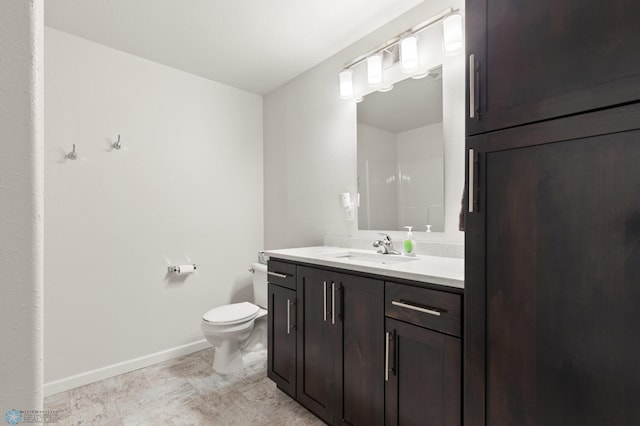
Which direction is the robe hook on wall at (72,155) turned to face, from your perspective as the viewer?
facing the viewer

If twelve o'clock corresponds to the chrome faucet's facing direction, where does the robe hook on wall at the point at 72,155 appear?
The robe hook on wall is roughly at 1 o'clock from the chrome faucet.

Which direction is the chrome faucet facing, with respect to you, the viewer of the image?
facing the viewer and to the left of the viewer

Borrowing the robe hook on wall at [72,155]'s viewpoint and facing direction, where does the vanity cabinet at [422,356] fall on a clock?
The vanity cabinet is roughly at 11 o'clock from the robe hook on wall.

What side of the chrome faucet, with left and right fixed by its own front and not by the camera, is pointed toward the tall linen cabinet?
left

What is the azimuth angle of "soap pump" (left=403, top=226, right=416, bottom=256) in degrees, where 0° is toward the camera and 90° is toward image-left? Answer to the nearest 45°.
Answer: approximately 45°

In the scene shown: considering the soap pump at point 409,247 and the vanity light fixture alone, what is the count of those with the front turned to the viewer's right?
0
